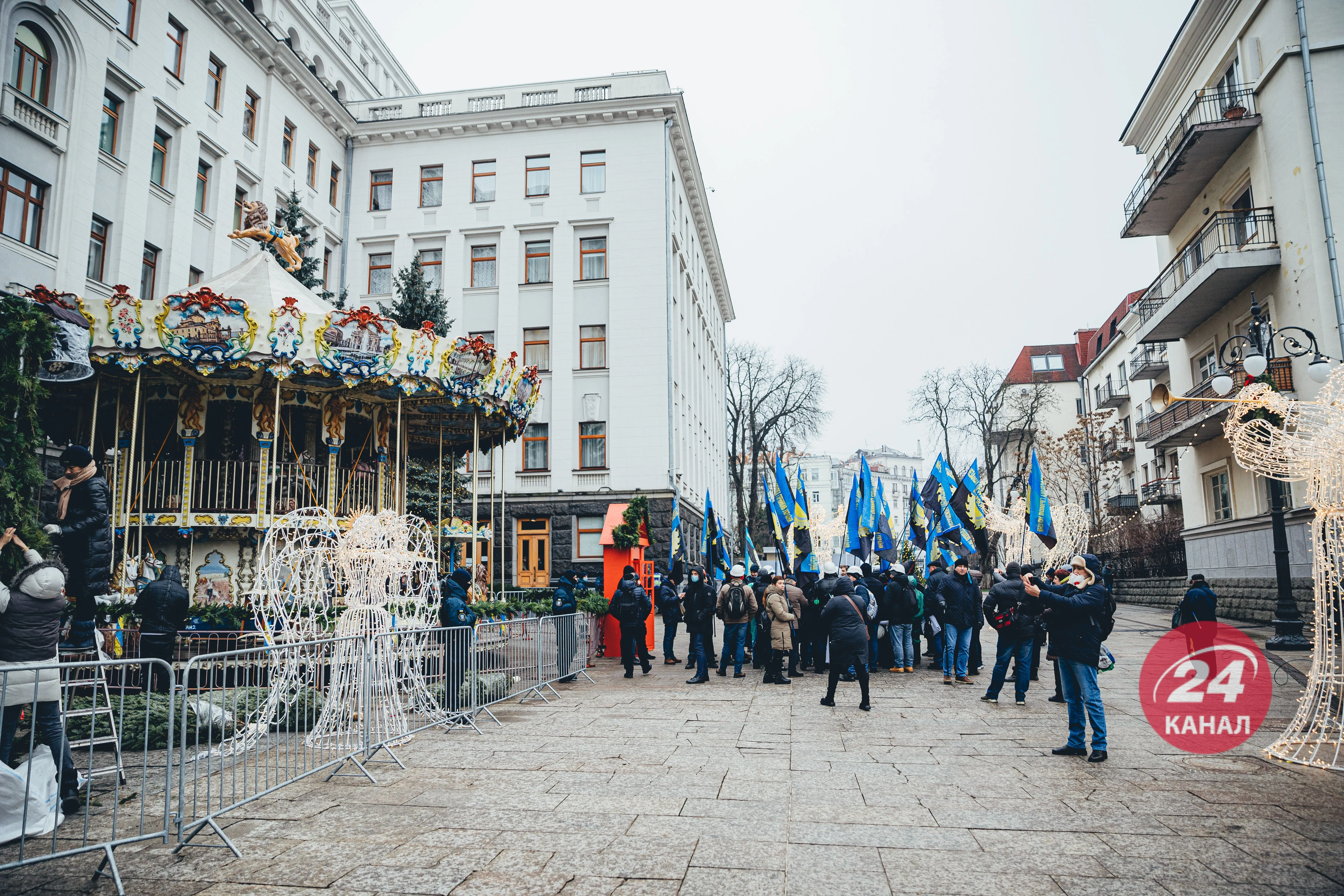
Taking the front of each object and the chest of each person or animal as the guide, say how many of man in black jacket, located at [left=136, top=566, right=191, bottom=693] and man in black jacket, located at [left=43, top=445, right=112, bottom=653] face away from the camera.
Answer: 1

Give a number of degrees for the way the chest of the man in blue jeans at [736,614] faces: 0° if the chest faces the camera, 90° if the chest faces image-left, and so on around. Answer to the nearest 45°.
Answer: approximately 180°

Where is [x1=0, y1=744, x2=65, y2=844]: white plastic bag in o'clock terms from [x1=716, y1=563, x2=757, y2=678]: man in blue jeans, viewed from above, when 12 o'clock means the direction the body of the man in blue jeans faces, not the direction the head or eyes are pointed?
The white plastic bag is roughly at 7 o'clock from the man in blue jeans.

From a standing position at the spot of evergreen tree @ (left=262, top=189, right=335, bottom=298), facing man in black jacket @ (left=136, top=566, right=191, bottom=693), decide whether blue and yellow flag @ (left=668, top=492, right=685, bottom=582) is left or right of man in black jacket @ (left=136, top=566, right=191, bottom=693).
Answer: left

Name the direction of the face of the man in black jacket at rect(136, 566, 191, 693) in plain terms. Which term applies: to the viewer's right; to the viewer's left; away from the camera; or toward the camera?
away from the camera

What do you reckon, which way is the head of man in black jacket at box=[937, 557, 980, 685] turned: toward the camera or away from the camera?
toward the camera
